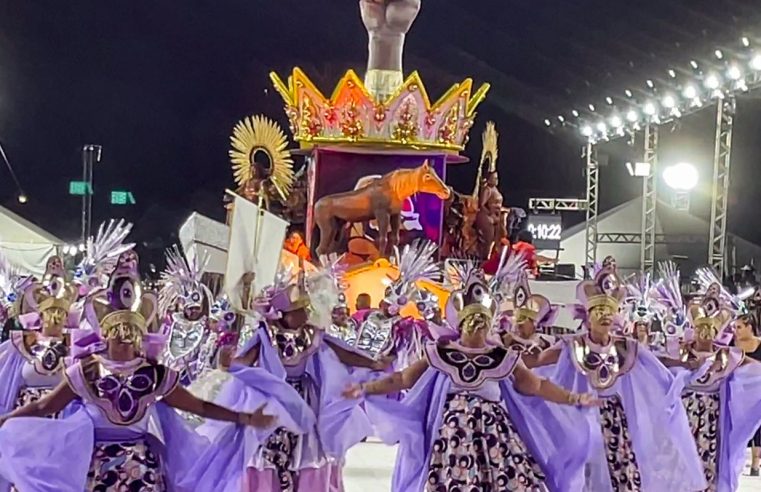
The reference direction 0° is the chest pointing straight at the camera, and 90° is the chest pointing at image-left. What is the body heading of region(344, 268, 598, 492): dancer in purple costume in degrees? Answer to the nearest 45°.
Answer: approximately 0°

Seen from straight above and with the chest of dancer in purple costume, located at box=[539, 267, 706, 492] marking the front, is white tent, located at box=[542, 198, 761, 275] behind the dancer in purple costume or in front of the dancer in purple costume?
behind

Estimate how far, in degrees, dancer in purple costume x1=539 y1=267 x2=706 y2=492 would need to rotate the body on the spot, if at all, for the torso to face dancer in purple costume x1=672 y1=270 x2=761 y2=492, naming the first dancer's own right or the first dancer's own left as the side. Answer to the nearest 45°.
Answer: approximately 135° to the first dancer's own left

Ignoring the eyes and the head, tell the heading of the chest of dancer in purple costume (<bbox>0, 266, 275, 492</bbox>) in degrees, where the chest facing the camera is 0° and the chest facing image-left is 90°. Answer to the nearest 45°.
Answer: approximately 0°

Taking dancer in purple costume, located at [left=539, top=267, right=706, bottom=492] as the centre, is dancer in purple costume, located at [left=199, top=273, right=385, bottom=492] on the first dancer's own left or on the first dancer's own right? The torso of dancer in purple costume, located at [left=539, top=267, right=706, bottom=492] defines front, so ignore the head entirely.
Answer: on the first dancer's own right

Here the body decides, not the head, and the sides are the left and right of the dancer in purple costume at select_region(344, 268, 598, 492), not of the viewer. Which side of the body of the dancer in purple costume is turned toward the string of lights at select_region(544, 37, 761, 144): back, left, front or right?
back

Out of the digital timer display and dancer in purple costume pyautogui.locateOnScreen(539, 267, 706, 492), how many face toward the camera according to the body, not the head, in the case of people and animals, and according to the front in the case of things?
2

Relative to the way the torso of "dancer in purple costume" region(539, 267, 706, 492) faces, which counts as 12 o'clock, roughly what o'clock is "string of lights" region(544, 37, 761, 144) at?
The string of lights is roughly at 6 o'clock from the dancer in purple costume.
